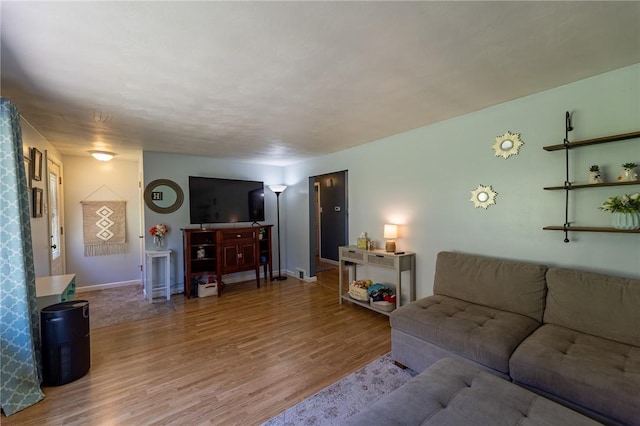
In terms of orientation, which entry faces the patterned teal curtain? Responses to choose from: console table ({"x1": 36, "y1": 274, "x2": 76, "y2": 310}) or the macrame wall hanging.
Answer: the macrame wall hanging

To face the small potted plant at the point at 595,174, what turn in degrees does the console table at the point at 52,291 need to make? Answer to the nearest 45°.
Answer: approximately 45° to its right

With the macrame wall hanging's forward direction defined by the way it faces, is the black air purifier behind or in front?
in front

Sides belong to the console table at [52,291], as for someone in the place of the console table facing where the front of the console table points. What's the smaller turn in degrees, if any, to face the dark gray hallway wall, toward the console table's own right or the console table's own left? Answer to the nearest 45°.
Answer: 0° — it already faces it

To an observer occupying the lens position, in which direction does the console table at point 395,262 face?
facing the viewer and to the left of the viewer

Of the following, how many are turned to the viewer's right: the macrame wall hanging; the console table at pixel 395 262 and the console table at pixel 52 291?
1

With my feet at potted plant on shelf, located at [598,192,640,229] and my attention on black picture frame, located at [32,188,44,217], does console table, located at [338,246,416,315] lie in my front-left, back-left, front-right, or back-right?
front-right

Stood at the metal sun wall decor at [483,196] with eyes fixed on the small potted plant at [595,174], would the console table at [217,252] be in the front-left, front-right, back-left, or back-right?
back-right

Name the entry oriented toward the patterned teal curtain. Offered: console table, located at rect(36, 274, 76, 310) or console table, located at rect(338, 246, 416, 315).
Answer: console table, located at rect(338, 246, 416, 315)

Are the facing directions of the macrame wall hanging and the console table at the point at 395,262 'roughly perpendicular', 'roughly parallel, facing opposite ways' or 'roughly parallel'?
roughly perpendicular

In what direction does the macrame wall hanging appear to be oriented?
toward the camera

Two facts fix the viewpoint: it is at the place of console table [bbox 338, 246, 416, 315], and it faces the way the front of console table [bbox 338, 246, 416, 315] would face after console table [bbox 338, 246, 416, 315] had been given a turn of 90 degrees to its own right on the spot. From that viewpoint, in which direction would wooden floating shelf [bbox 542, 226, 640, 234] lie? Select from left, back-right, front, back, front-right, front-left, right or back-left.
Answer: back

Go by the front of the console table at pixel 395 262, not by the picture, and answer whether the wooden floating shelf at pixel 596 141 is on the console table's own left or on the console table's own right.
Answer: on the console table's own left

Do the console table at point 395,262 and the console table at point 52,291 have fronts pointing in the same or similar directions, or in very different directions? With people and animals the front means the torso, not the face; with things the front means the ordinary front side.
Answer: very different directions

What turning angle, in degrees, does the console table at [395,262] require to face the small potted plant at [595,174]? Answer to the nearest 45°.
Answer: approximately 90° to its left

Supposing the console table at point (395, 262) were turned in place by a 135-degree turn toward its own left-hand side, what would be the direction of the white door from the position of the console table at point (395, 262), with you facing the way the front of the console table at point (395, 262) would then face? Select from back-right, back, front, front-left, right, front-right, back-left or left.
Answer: back

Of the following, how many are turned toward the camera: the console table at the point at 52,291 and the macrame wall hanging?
1

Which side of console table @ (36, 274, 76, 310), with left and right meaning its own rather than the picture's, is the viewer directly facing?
right

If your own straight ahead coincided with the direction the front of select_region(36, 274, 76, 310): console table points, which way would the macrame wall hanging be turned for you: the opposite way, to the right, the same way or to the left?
to the right
